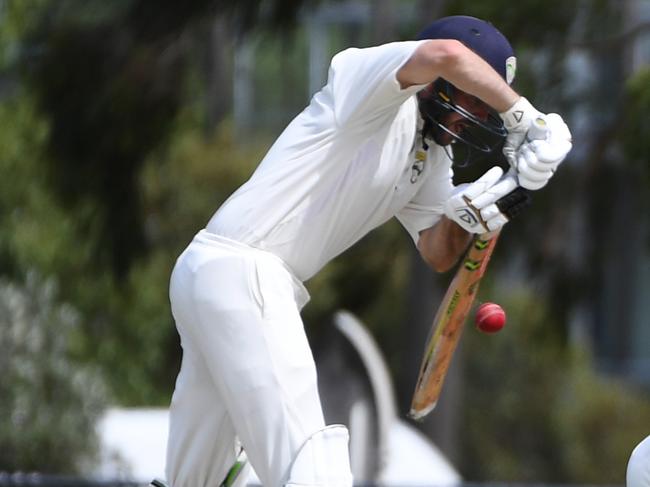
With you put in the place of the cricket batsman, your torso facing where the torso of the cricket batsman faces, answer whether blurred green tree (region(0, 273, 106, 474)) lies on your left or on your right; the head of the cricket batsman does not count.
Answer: on your left
